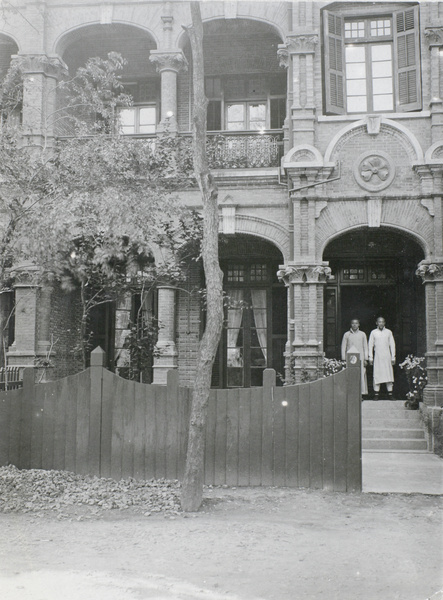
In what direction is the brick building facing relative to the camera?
toward the camera

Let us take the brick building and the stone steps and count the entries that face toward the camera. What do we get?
2

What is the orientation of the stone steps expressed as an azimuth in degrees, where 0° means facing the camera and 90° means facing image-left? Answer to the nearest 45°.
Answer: approximately 0°

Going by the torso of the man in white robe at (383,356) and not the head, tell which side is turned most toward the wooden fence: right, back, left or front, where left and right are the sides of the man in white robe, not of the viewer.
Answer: front

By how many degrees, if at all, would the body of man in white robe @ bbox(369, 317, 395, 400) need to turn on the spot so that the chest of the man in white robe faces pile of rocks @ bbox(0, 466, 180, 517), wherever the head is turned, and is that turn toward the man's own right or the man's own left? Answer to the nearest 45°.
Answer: approximately 45° to the man's own right

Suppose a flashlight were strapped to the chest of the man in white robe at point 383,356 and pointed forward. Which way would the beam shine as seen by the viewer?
toward the camera

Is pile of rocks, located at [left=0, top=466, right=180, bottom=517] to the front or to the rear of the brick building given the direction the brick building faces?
to the front

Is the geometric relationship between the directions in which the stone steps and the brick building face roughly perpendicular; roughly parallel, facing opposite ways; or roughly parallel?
roughly parallel
